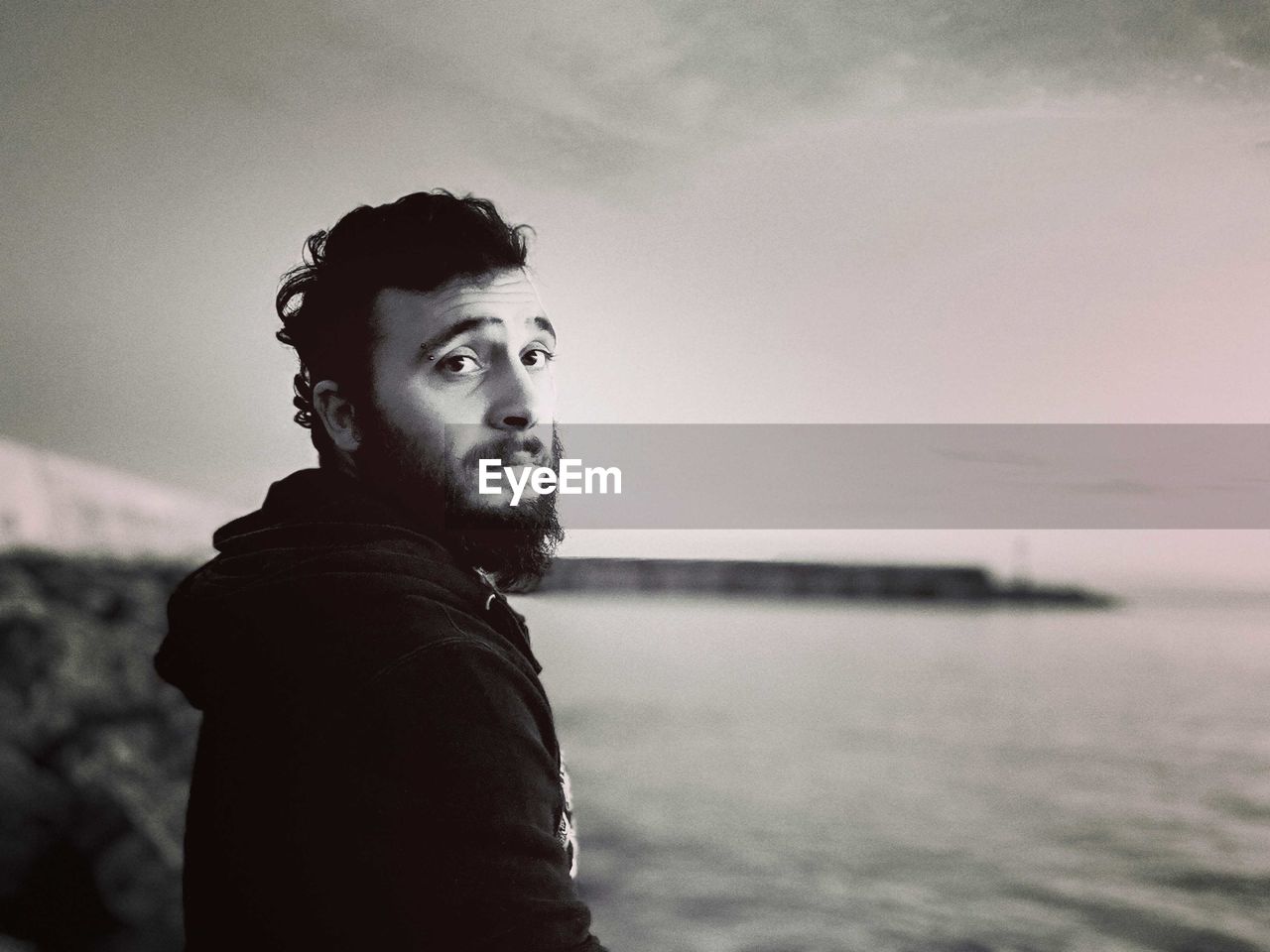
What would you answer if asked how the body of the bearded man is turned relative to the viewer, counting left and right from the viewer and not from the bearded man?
facing to the right of the viewer

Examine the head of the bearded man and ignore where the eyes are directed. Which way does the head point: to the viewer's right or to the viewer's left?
to the viewer's right
